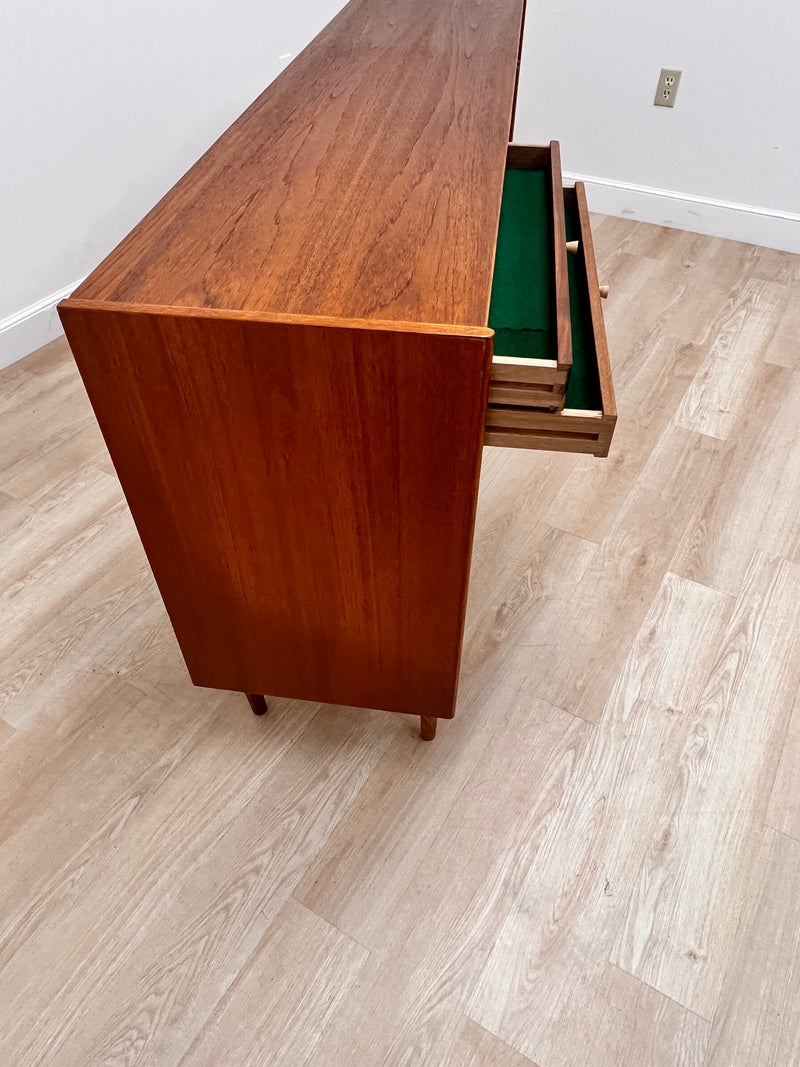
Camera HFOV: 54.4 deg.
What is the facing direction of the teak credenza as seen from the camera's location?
facing to the right of the viewer
